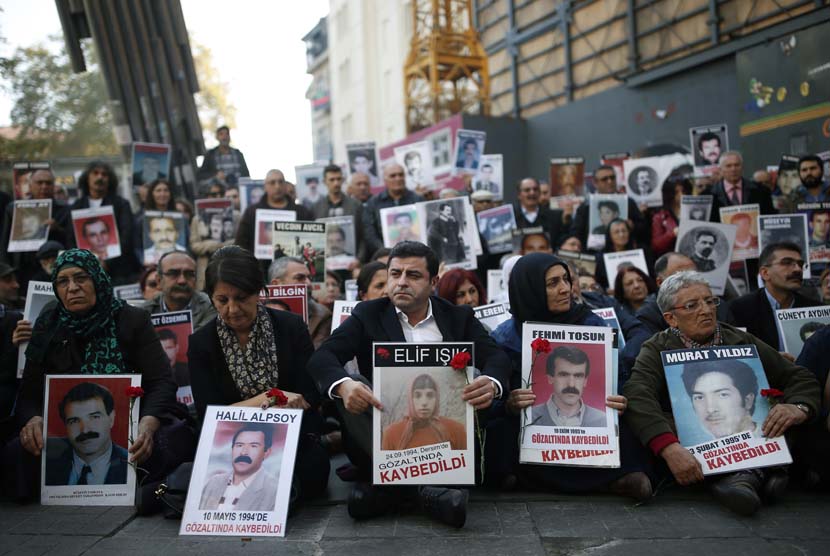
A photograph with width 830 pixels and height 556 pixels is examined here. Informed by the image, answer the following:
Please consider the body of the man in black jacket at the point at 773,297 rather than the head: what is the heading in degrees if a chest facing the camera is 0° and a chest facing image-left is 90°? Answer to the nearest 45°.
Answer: approximately 315°

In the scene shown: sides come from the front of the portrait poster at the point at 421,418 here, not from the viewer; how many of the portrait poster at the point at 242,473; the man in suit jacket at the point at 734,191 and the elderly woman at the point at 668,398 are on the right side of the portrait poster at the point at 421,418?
1

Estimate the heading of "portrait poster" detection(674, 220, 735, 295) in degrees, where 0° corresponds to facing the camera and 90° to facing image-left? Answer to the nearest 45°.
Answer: approximately 0°

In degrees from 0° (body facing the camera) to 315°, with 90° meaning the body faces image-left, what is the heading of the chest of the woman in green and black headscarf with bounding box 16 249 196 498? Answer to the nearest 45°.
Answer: approximately 0°
